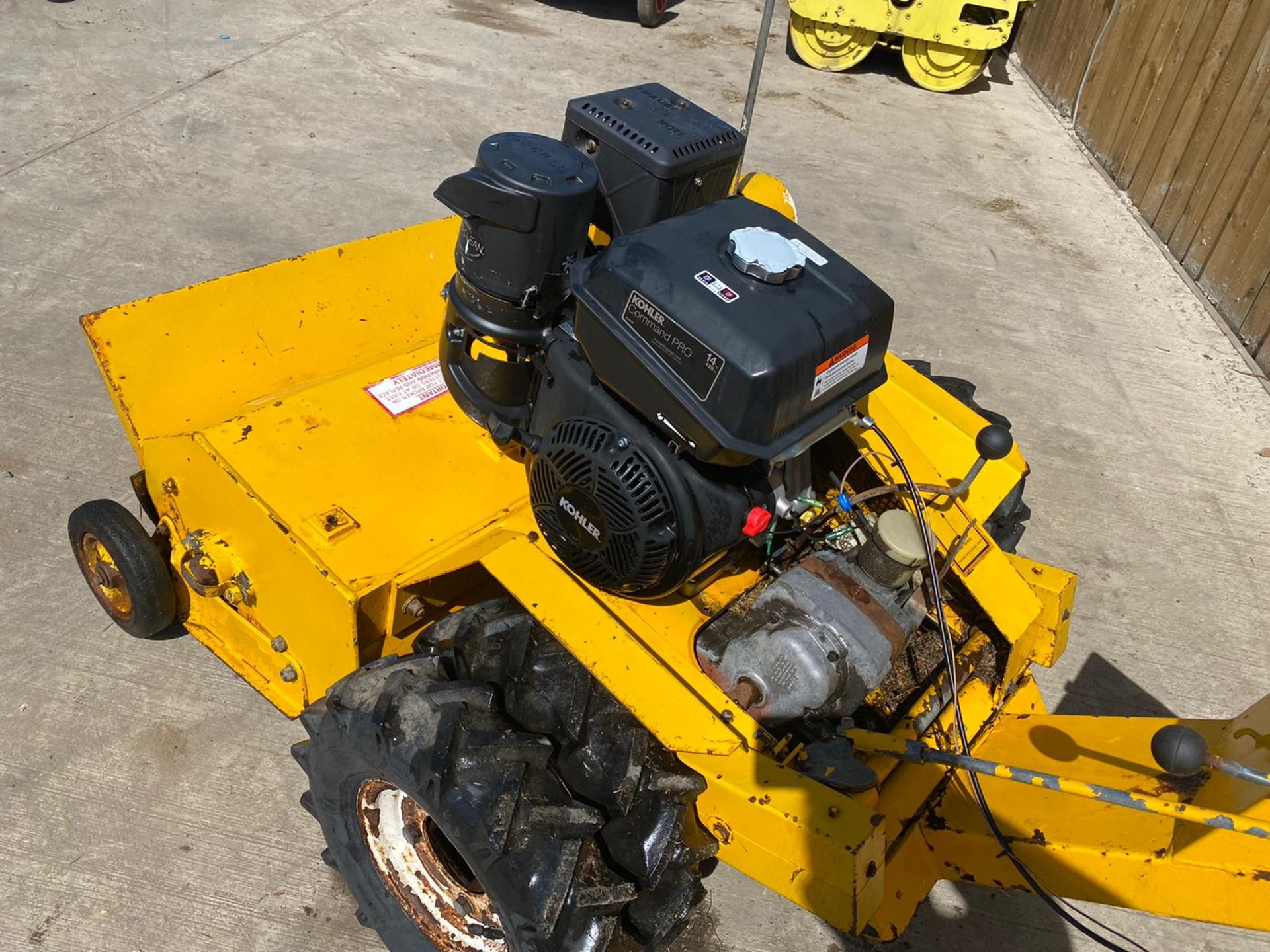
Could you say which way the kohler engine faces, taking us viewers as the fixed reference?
facing the viewer and to the left of the viewer

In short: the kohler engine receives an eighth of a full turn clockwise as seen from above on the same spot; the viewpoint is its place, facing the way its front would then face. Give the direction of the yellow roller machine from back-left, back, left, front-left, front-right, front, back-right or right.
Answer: right

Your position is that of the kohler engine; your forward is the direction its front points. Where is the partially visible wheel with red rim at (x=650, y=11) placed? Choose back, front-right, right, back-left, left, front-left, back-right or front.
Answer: back-right
